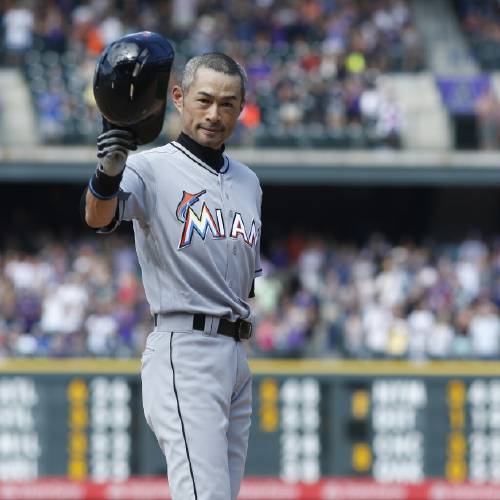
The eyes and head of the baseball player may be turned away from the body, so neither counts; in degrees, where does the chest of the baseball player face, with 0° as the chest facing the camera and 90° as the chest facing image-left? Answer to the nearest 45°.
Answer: approximately 315°

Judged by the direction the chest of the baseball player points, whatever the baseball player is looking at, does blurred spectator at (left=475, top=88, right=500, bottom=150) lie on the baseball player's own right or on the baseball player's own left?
on the baseball player's own left

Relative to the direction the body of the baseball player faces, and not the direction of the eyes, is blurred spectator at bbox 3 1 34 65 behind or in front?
behind
